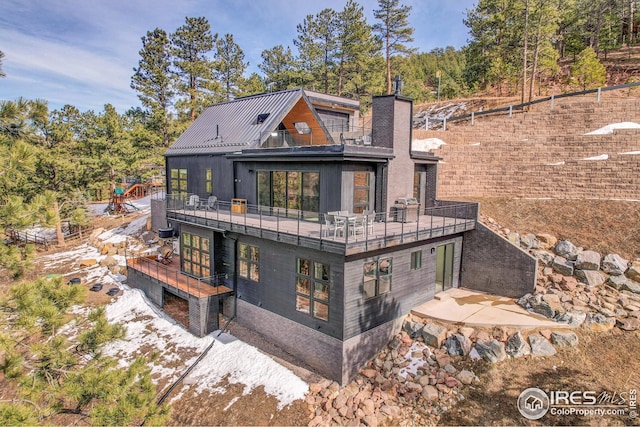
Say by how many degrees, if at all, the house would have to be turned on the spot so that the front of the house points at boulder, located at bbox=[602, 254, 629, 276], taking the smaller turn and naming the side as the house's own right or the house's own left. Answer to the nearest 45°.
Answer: approximately 135° to the house's own left

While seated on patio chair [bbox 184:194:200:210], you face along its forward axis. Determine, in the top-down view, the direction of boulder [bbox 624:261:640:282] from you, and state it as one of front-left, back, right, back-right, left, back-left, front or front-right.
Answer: left

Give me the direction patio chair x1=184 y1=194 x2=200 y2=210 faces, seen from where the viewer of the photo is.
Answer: facing the viewer and to the left of the viewer

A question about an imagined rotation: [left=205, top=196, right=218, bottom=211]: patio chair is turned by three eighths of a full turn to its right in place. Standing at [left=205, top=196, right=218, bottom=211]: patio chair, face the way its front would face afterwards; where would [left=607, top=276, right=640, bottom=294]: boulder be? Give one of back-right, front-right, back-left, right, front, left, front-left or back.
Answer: back-right

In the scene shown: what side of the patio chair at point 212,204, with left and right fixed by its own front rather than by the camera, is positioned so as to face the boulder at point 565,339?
left

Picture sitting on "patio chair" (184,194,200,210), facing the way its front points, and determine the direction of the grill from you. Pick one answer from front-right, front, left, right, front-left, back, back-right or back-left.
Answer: left

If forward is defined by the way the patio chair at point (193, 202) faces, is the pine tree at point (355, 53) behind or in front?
behind

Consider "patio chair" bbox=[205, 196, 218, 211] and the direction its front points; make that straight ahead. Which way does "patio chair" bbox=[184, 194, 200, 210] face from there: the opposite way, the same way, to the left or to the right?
the same way

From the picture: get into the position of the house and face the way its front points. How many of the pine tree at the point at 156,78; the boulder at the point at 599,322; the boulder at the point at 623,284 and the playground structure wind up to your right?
2

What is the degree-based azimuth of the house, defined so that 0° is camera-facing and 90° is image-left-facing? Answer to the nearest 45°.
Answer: approximately 45°

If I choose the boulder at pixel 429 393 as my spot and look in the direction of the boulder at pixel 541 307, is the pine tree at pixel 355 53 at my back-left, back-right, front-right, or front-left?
front-left

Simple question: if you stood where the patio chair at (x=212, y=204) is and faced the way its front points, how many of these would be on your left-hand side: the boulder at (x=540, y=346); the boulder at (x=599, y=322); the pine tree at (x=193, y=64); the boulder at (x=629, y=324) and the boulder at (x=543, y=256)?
4

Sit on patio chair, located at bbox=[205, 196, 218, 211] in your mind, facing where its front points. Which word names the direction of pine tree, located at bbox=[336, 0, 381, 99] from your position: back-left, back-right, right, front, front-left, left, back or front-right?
back

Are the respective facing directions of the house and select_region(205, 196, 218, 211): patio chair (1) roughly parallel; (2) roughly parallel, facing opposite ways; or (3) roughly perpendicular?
roughly parallel

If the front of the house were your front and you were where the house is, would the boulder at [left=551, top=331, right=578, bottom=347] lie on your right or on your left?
on your left

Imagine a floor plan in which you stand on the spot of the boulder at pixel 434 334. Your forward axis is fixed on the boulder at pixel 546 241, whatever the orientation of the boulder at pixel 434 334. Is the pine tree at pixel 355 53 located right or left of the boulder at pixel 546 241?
left

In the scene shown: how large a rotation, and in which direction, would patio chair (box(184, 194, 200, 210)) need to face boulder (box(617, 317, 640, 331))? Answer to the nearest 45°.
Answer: approximately 90° to its left

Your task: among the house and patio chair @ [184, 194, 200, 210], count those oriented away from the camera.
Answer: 0

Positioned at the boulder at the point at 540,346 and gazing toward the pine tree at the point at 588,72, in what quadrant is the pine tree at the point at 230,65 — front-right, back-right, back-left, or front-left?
front-left
